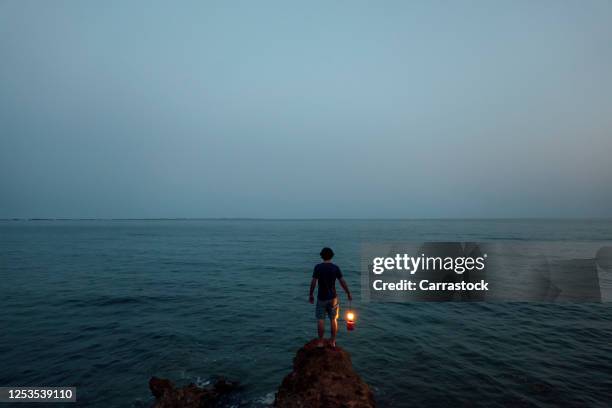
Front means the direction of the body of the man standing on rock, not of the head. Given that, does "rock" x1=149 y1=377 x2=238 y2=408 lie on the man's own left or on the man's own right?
on the man's own left

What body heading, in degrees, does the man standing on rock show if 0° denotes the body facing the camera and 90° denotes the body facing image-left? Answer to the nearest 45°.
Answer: approximately 180°
